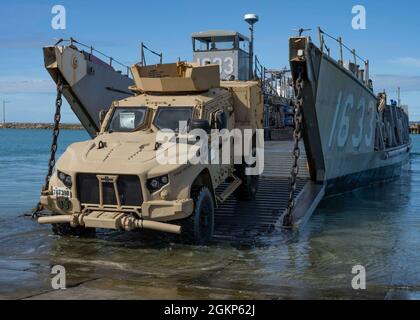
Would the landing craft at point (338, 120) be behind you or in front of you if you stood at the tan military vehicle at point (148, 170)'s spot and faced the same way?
behind

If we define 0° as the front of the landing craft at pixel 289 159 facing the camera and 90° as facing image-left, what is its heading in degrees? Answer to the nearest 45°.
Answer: approximately 45°

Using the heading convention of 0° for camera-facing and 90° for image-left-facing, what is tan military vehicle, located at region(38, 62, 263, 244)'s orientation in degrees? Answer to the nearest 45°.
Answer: approximately 45°
